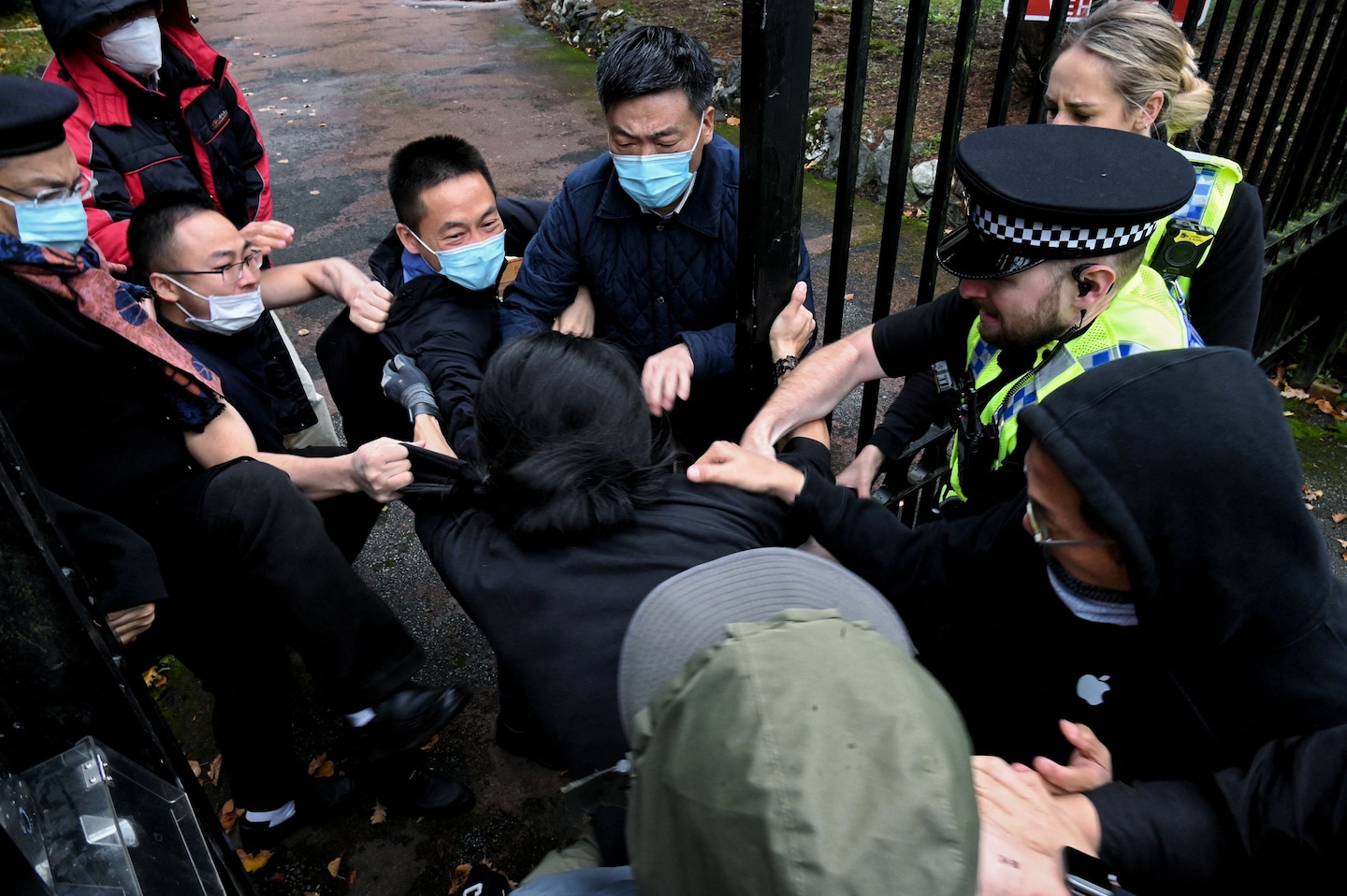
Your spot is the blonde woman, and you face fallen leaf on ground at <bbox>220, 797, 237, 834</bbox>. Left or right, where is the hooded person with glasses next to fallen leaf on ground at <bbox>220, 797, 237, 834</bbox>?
left

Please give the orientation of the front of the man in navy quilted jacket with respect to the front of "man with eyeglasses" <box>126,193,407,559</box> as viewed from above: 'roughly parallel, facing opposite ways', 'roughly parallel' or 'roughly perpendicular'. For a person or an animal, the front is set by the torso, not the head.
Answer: roughly perpendicular

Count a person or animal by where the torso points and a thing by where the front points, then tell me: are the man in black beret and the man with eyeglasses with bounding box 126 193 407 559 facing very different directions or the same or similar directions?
same or similar directions

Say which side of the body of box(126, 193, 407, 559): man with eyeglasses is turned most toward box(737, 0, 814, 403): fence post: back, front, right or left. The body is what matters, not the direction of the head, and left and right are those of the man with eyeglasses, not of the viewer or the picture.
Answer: front

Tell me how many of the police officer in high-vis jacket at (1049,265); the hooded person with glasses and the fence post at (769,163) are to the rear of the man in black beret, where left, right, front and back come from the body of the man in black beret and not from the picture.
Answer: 0

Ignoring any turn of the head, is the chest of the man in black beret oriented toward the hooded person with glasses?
yes

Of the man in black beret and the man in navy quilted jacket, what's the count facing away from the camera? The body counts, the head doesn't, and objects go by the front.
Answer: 0

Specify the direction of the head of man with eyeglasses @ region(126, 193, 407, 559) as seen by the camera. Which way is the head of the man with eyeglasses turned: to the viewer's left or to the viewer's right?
to the viewer's right

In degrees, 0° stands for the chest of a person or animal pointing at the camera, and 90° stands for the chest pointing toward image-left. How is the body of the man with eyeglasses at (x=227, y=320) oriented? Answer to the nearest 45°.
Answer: approximately 315°

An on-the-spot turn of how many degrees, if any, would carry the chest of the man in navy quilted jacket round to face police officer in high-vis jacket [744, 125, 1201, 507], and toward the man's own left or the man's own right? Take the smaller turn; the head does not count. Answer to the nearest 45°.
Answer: approximately 45° to the man's own left

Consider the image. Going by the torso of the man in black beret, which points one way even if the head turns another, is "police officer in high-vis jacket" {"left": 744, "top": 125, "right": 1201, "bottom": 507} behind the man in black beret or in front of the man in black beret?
in front

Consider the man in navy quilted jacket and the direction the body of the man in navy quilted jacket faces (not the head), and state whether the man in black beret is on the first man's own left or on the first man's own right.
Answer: on the first man's own right

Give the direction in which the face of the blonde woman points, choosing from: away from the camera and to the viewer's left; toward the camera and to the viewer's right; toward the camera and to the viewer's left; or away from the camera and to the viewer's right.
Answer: toward the camera and to the viewer's left

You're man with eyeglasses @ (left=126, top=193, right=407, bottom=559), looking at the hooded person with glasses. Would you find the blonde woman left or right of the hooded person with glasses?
left

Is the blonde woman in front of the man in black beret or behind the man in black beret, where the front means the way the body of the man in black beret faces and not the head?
in front

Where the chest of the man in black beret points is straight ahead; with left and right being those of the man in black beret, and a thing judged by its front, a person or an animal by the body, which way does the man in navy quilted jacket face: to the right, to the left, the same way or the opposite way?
to the right

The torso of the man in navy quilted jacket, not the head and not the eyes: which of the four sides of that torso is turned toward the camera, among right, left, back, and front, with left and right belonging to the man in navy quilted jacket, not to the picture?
front

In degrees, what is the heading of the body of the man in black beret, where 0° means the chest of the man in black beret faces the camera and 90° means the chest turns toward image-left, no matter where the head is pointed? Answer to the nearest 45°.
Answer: approximately 315°
